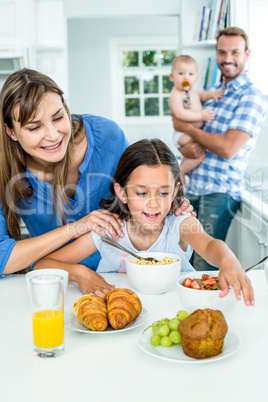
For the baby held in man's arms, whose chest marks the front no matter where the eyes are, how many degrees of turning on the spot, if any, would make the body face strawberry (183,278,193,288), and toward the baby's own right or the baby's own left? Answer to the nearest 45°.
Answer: approximately 45° to the baby's own right

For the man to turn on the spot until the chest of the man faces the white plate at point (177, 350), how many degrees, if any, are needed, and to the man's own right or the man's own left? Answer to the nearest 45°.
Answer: approximately 45° to the man's own left

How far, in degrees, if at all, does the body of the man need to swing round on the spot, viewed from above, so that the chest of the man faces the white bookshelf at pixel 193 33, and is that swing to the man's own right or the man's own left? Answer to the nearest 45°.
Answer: approximately 135° to the man's own right

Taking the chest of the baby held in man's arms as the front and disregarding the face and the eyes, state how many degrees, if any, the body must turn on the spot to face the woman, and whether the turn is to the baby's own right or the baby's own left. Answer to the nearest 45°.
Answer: approximately 45° to the baby's own right

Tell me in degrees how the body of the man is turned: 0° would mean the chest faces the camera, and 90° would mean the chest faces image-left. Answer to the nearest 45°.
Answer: approximately 45°

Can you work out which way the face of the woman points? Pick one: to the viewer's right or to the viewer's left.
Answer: to the viewer's right

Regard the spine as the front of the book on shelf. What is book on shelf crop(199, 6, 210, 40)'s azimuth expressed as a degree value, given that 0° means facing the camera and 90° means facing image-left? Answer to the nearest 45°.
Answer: approximately 0°
